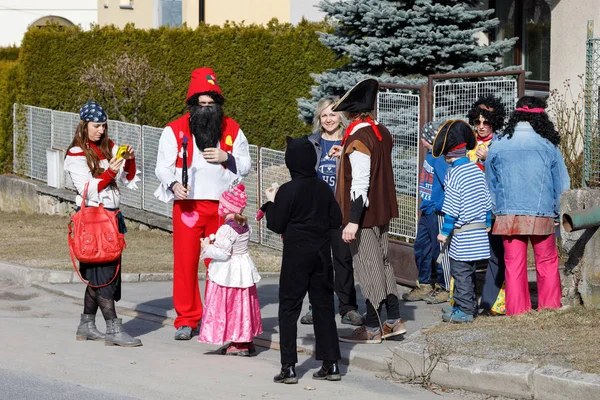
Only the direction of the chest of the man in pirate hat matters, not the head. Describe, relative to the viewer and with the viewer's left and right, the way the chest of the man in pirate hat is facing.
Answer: facing away from the viewer and to the left of the viewer

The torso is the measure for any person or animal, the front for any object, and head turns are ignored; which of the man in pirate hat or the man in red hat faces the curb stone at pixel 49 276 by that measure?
the man in pirate hat

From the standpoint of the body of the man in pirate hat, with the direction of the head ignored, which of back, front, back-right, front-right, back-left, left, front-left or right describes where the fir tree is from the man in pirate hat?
front-right

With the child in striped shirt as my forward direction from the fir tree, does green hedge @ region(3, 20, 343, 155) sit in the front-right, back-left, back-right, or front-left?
back-right

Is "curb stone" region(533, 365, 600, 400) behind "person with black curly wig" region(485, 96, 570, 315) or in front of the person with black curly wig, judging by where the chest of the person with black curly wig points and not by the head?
behind

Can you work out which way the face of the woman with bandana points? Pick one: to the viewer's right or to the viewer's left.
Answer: to the viewer's right

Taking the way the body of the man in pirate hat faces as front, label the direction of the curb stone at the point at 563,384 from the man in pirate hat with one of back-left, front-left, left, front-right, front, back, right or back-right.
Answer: back

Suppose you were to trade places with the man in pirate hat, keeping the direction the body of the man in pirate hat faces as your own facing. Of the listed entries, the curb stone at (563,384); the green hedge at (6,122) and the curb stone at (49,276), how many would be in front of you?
2

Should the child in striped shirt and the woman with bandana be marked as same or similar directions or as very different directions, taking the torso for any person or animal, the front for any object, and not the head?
very different directions

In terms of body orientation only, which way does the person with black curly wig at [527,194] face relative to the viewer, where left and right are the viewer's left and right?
facing away from the viewer

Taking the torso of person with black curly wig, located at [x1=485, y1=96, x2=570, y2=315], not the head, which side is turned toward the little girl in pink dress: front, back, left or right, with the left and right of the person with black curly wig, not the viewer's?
left
